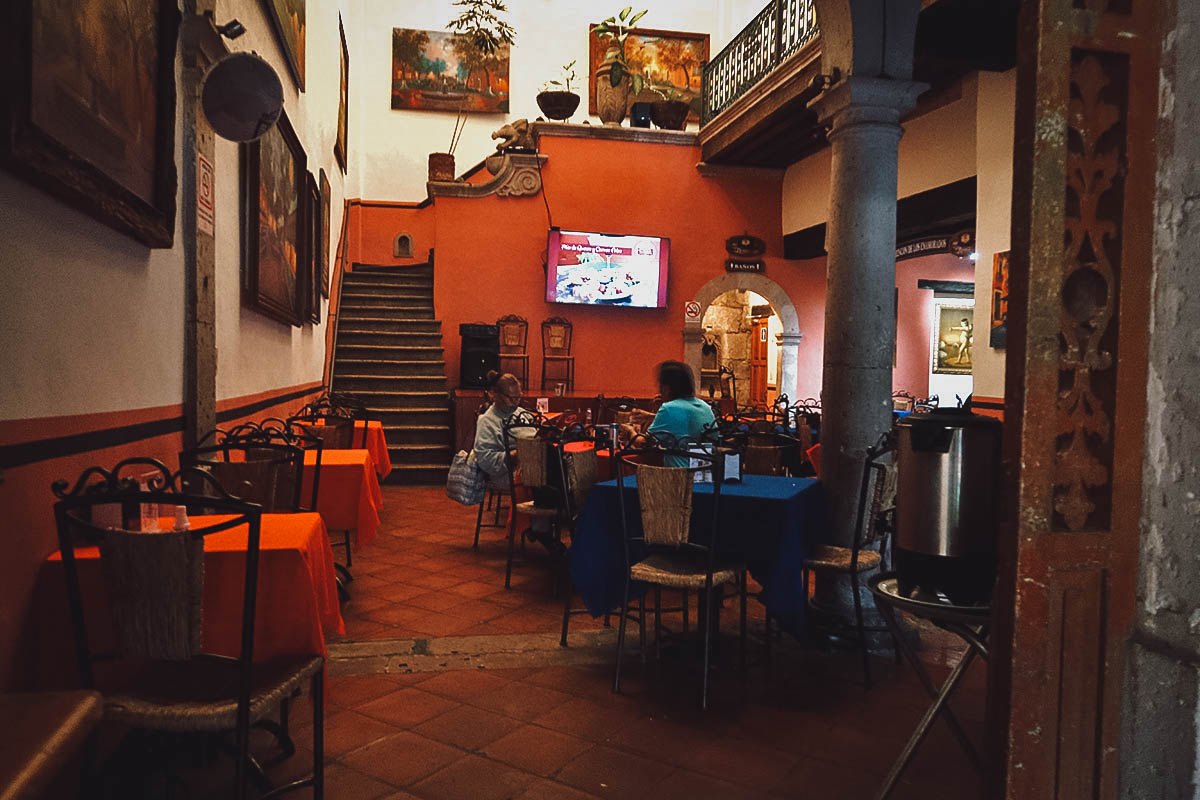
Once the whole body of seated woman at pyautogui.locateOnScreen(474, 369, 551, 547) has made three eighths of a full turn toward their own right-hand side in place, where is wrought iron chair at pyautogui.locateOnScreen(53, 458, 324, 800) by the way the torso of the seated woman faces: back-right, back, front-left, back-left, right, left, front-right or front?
front-left

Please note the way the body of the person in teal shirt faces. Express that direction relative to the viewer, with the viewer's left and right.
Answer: facing away from the viewer

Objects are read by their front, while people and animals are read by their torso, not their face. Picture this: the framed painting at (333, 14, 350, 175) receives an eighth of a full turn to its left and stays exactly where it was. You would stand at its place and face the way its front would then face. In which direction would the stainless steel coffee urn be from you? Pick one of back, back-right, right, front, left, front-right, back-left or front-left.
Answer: back-right

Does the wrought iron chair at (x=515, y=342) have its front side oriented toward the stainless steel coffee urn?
yes

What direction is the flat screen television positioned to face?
toward the camera

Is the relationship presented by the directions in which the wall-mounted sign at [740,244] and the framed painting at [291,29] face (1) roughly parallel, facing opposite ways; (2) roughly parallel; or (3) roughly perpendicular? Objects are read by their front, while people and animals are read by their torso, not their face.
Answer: roughly perpendicular

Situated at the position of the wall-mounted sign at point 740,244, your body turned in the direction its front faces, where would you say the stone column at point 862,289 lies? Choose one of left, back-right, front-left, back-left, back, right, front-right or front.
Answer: front

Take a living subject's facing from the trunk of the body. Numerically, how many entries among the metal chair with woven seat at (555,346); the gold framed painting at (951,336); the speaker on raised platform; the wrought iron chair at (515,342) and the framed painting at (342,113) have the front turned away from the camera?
0

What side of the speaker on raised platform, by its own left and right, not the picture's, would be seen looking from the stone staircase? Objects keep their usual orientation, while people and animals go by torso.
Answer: right

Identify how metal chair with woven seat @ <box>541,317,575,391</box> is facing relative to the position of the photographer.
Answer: facing the viewer

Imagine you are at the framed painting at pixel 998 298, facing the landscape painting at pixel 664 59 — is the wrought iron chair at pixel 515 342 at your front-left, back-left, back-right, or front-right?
front-left

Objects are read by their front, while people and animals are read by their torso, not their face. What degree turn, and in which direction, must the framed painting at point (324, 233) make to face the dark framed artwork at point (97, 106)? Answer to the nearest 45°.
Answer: approximately 90° to its right

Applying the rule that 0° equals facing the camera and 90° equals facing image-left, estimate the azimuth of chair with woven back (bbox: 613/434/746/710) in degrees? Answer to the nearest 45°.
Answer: approximately 225°

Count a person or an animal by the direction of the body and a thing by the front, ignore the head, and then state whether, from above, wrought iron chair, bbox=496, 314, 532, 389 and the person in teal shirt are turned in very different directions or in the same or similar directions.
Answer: very different directions

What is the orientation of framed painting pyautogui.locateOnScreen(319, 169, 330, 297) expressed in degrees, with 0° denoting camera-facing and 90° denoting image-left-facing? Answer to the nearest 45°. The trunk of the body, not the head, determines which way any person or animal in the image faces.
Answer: approximately 270°

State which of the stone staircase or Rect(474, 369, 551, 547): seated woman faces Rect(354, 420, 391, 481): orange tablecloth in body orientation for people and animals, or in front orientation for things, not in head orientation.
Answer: the stone staircase

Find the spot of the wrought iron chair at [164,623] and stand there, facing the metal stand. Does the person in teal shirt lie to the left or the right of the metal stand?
left

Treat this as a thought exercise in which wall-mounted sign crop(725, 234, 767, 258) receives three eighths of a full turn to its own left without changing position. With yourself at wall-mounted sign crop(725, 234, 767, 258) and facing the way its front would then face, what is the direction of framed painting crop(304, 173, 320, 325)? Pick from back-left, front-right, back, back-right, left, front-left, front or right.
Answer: back

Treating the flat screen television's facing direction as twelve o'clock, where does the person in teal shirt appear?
The person in teal shirt is roughly at 12 o'clock from the flat screen television.
